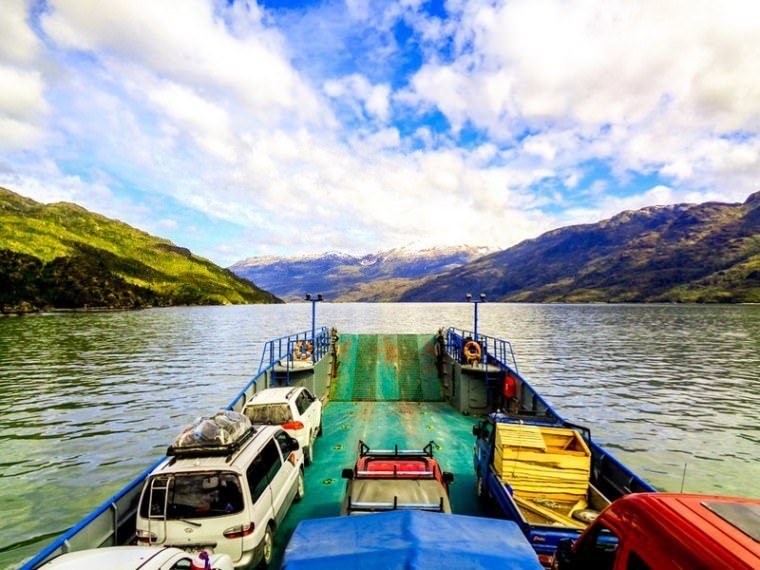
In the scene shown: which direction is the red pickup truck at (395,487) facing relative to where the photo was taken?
away from the camera

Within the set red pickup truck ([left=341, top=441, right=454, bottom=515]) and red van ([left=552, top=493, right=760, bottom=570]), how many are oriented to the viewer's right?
0

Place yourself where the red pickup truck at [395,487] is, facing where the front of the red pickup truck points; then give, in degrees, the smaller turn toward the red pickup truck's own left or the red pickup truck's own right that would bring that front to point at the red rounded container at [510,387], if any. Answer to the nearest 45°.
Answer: approximately 45° to the red pickup truck's own right

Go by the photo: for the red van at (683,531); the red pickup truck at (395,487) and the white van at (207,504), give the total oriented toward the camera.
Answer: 0

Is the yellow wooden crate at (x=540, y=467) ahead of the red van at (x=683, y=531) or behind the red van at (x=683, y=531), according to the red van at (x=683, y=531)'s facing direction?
ahead

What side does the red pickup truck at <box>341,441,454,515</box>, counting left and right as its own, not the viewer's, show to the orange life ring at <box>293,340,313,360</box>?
front

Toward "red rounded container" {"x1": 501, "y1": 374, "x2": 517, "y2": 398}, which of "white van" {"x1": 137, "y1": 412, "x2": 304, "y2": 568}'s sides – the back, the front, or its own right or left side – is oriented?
front

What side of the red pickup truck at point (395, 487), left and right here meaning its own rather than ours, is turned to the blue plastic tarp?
back

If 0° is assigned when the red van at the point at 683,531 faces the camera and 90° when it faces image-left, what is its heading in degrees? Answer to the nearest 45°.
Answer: approximately 135°

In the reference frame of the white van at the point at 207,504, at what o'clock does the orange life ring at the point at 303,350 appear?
The orange life ring is roughly at 11 o'clock from the white van.

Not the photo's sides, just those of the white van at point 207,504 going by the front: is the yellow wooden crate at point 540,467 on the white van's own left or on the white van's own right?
on the white van's own right

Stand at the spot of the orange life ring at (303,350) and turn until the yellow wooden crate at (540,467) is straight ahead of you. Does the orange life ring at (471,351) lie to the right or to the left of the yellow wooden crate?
left
